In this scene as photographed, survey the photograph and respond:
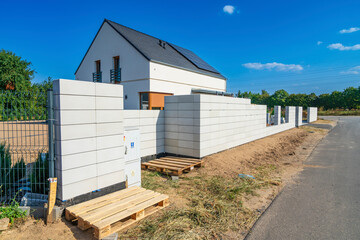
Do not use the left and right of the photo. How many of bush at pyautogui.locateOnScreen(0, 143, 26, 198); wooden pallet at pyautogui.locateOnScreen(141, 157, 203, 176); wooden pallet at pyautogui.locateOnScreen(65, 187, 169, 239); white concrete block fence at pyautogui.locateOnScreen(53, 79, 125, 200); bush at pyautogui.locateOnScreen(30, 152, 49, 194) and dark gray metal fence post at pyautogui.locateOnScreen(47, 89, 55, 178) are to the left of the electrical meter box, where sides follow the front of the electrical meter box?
1

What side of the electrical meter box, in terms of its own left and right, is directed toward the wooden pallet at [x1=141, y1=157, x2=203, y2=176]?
left

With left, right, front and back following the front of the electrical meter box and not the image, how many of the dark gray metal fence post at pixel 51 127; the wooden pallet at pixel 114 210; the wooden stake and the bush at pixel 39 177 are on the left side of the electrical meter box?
0

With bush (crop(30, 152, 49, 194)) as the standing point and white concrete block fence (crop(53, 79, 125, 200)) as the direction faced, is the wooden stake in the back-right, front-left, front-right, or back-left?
front-right

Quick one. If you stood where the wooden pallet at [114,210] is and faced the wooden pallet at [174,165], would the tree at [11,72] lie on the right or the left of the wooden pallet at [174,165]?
left

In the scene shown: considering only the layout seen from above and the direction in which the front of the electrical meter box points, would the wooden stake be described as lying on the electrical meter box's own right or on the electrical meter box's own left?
on the electrical meter box's own right

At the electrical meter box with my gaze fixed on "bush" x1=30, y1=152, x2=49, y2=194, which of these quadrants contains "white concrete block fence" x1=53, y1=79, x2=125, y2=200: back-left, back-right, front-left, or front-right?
front-left

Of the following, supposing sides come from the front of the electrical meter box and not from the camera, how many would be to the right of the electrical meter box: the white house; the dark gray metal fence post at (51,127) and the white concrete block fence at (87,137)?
2

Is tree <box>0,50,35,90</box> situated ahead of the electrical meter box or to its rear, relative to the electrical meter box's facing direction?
to the rear

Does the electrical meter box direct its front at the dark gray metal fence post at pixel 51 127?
no

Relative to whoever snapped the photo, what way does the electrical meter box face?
facing the viewer and to the right of the viewer

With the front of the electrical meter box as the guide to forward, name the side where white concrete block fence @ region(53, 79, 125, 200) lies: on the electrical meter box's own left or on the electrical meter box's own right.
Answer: on the electrical meter box's own right

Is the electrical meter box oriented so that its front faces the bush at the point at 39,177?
no

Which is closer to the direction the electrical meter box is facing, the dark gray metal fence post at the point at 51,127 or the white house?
the dark gray metal fence post

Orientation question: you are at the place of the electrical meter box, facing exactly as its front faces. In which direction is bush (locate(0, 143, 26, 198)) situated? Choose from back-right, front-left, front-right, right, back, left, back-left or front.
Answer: back-right

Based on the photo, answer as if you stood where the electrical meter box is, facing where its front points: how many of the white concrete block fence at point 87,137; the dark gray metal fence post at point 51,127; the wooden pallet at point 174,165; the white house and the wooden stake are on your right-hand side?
3

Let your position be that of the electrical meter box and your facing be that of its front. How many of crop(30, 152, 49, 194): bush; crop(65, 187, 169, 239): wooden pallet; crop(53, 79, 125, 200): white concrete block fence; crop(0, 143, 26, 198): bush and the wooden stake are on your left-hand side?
0

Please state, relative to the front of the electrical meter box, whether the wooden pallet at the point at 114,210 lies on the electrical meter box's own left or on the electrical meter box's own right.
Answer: on the electrical meter box's own right
